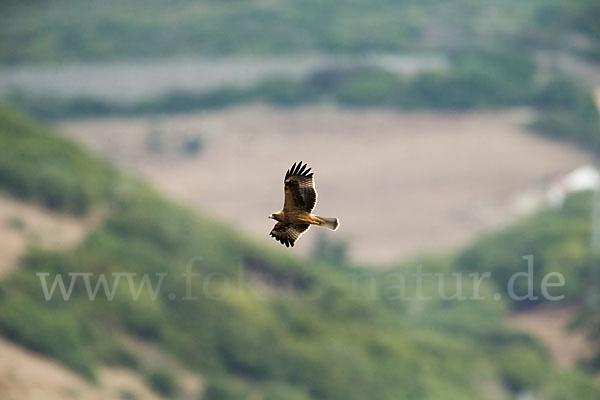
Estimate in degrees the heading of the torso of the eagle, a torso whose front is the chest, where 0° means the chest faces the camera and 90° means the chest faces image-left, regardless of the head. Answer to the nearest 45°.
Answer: approximately 90°
